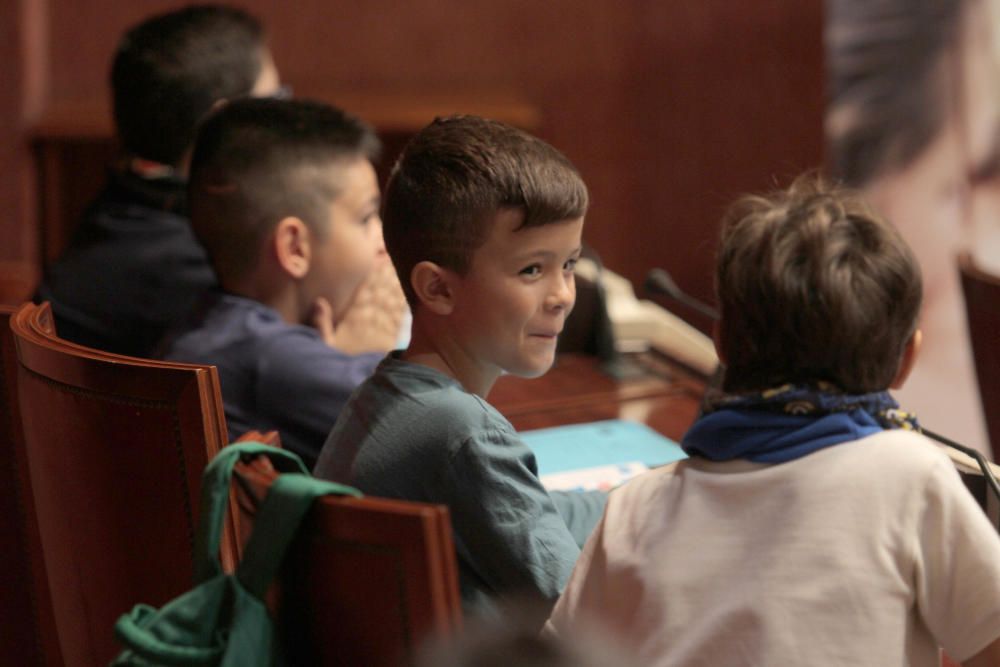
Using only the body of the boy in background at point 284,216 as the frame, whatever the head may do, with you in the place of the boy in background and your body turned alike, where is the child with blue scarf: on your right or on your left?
on your right

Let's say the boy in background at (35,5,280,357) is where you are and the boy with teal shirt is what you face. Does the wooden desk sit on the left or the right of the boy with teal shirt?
left

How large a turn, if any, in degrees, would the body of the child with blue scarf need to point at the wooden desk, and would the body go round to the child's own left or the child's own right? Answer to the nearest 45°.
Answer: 0° — they already face it

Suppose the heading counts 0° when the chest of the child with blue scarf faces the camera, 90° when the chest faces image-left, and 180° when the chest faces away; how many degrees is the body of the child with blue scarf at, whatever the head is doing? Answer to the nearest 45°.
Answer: approximately 180°

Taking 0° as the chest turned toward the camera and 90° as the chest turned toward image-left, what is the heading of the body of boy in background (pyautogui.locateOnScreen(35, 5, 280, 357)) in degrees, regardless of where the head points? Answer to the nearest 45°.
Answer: approximately 225°

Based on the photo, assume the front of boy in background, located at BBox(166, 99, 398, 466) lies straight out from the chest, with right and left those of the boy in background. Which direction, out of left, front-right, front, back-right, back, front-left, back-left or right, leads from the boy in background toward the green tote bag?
back-right

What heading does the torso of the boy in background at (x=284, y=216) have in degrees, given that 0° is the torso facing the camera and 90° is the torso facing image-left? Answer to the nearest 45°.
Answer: approximately 225°
